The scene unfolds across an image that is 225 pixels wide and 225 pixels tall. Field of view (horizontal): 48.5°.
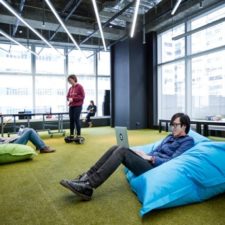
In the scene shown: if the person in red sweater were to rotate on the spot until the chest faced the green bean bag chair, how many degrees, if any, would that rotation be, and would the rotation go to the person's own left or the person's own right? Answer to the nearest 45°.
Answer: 0° — they already face it

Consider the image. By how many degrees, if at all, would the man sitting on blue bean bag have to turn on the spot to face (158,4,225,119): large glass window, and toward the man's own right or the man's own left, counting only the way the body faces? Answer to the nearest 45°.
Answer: approximately 90° to the man's own right

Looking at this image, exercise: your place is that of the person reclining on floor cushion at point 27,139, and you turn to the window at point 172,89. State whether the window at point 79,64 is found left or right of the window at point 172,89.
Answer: left

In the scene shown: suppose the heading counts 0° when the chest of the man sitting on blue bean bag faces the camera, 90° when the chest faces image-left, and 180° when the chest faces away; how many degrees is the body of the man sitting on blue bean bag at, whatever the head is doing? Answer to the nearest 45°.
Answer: approximately 90°

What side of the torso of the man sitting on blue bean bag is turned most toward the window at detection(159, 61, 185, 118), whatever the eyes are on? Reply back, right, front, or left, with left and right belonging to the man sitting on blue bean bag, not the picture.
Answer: right

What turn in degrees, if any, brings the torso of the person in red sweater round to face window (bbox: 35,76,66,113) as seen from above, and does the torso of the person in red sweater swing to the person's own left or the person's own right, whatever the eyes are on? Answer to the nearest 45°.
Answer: approximately 135° to the person's own right

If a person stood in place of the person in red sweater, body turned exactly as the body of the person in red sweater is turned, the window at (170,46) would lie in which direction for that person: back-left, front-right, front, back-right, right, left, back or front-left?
back

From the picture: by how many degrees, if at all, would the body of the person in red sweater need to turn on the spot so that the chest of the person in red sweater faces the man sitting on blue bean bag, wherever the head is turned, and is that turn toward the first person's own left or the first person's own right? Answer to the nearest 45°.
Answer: approximately 45° to the first person's own left

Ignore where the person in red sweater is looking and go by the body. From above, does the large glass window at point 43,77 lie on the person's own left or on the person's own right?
on the person's own right

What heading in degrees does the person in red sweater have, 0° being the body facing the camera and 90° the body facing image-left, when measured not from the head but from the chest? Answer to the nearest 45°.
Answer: approximately 45°

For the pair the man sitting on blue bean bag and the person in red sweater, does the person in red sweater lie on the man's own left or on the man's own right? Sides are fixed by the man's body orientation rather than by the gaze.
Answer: on the man's own right

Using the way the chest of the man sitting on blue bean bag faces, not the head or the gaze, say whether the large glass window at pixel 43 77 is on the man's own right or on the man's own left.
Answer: on the man's own right
